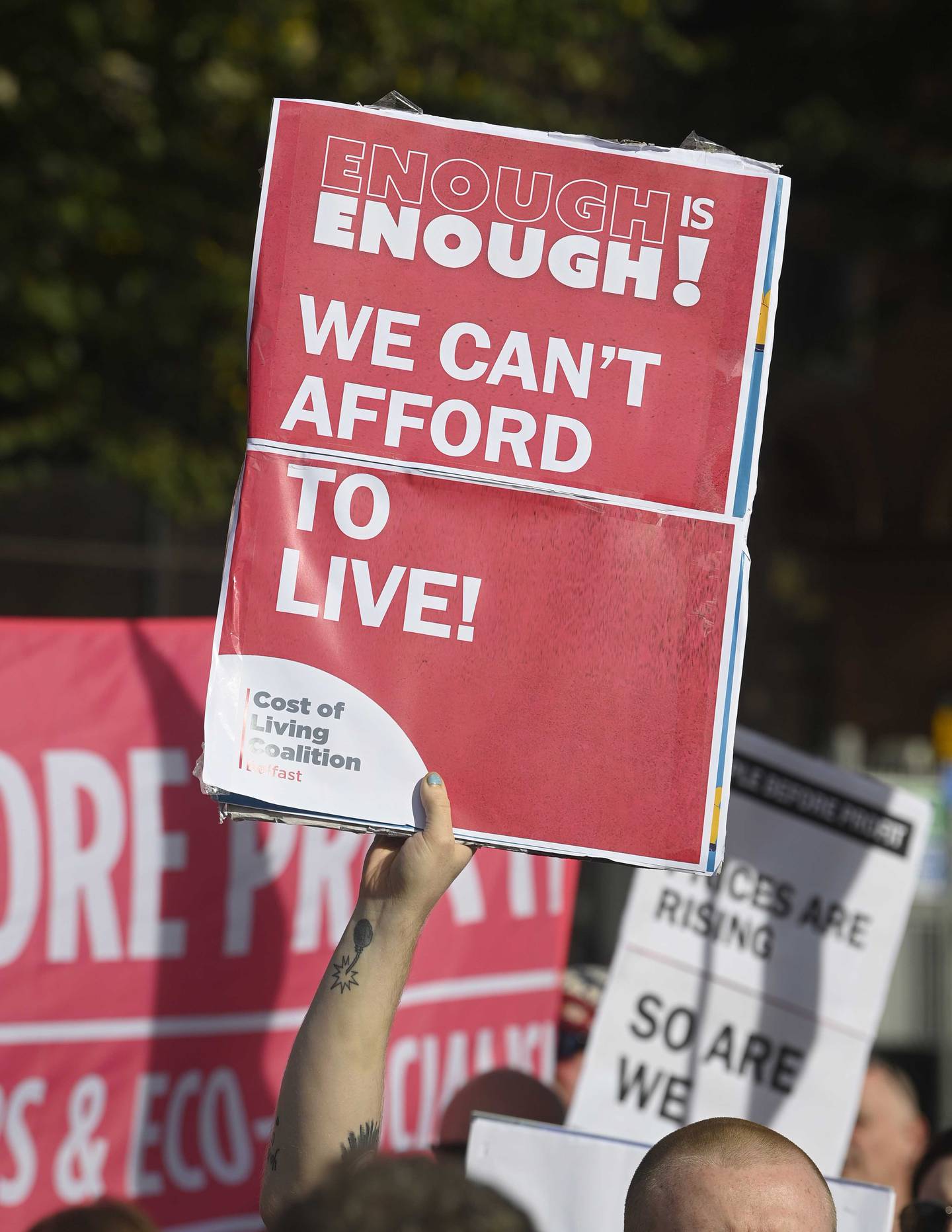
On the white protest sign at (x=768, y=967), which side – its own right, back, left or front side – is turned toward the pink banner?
right

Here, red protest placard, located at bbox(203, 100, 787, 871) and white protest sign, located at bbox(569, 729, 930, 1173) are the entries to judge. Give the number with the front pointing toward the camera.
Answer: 2

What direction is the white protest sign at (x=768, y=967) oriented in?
toward the camera

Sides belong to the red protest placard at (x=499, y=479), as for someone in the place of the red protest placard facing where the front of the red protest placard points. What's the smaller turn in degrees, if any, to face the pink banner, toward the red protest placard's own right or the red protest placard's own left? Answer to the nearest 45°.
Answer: approximately 135° to the red protest placard's own right

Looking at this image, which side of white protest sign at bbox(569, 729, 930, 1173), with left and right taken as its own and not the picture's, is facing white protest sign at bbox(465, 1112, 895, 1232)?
front

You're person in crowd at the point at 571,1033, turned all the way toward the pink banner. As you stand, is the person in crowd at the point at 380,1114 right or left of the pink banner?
left

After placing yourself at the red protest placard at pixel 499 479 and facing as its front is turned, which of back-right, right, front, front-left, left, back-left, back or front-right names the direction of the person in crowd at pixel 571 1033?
back

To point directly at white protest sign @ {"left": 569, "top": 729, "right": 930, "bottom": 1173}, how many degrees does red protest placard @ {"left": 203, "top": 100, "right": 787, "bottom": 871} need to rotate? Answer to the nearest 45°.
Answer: approximately 135° to its left

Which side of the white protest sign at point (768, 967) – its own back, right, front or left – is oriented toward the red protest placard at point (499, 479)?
front

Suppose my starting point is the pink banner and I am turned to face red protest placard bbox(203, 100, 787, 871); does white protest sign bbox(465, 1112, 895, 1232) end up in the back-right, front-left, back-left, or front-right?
front-left

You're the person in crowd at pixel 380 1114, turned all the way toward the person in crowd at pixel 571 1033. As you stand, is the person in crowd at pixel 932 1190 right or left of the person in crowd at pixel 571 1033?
right
